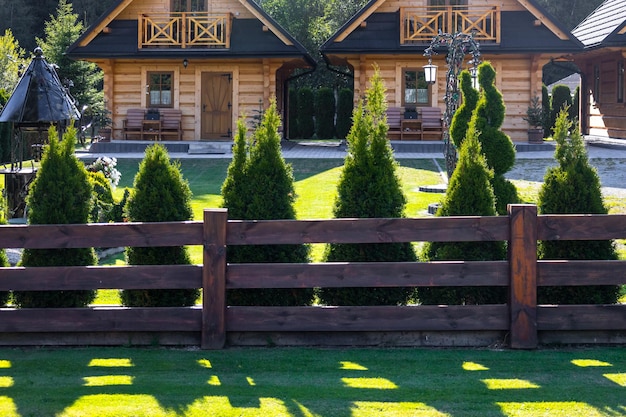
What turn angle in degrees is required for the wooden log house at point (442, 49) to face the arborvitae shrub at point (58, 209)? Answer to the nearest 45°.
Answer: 0° — it already faces it

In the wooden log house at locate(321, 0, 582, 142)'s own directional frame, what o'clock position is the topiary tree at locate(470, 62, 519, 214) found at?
The topiary tree is roughly at 12 o'clock from the wooden log house.

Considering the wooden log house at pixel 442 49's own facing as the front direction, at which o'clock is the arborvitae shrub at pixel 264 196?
The arborvitae shrub is roughly at 12 o'clock from the wooden log house.

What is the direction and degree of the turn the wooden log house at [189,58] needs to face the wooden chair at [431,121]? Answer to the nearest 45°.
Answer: approximately 90° to its left

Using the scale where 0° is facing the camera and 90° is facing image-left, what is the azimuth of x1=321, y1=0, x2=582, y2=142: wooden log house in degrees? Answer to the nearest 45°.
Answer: approximately 0°

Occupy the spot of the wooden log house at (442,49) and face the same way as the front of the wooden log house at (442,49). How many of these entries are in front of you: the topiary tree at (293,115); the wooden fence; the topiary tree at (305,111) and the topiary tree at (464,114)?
2

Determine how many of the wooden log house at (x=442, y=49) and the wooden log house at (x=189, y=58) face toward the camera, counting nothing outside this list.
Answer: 2

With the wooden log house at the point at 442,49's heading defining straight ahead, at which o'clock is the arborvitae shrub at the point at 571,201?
The arborvitae shrub is roughly at 12 o'clock from the wooden log house.

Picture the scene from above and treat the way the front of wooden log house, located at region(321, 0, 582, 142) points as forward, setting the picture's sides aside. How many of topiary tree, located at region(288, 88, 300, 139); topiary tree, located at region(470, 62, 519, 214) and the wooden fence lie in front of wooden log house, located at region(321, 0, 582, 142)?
2

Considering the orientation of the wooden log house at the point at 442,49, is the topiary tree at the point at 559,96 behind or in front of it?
behind

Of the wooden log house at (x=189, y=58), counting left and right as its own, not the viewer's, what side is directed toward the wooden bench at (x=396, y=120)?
left

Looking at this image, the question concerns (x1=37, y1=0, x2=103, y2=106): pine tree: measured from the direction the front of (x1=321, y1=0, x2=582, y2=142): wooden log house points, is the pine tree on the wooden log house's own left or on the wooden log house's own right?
on the wooden log house's own right

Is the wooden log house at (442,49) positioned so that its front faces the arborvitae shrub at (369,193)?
yes
